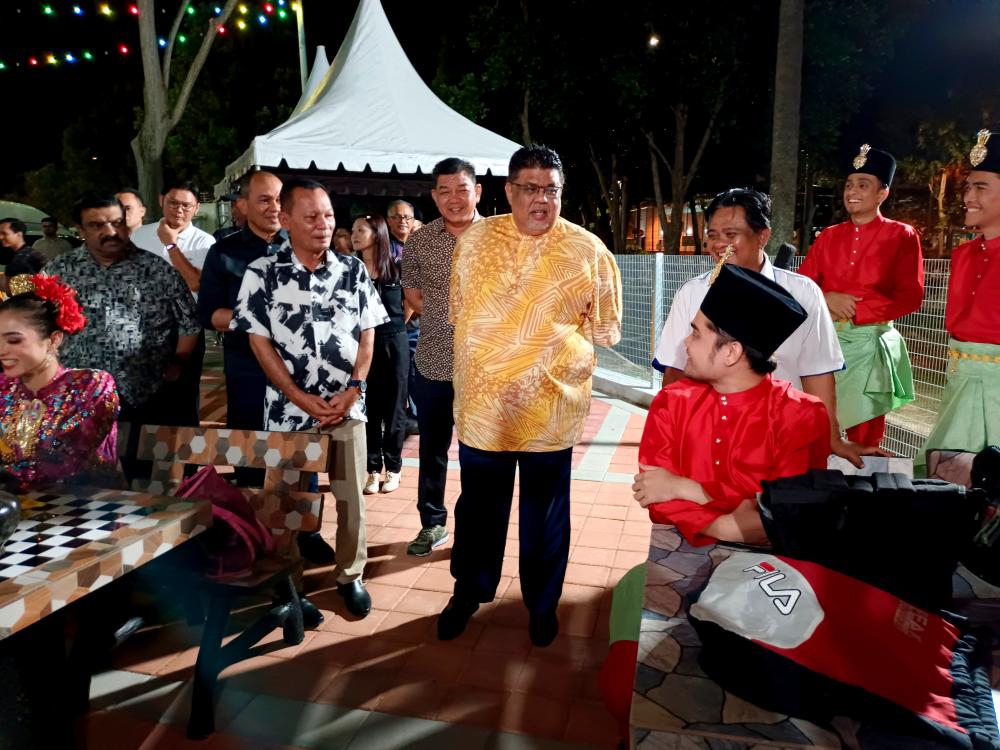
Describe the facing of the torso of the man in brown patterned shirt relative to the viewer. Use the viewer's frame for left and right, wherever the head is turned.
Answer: facing the viewer

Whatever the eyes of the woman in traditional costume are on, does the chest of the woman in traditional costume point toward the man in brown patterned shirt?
no

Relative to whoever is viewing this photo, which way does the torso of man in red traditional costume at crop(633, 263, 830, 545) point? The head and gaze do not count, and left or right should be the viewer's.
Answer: facing the viewer and to the left of the viewer

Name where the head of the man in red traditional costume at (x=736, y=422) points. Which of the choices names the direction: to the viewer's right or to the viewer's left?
to the viewer's left

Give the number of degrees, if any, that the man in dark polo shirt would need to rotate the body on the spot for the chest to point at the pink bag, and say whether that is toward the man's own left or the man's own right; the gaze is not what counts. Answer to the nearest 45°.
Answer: approximately 45° to the man's own right

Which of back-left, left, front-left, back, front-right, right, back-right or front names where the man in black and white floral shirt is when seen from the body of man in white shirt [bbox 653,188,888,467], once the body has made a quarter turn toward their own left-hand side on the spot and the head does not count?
back-right

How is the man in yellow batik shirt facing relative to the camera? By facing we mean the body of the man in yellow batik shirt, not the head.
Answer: toward the camera

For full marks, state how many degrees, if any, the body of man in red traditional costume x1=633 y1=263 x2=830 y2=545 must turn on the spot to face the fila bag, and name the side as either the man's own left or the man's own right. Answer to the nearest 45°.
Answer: approximately 45° to the man's own left

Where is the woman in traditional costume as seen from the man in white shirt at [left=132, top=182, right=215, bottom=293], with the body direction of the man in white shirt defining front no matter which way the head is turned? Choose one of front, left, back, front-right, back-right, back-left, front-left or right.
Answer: front

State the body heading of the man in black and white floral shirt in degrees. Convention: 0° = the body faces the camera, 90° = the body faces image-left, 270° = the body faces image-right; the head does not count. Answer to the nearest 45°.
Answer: approximately 315°

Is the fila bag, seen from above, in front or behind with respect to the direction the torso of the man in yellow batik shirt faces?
in front

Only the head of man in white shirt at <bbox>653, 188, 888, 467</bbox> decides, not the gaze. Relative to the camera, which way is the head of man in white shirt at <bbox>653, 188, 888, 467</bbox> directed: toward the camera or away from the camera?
toward the camera

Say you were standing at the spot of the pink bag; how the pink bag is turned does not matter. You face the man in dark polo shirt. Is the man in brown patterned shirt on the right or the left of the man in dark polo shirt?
right

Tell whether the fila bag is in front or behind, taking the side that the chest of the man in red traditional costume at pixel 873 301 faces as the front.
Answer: in front

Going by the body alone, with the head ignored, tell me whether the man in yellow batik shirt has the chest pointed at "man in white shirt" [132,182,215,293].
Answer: no

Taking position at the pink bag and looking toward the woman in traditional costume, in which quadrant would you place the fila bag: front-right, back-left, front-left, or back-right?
back-left

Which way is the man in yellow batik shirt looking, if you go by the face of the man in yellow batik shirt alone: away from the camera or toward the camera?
toward the camera

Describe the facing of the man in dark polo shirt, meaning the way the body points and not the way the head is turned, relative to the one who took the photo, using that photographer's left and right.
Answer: facing the viewer and to the right of the viewer
